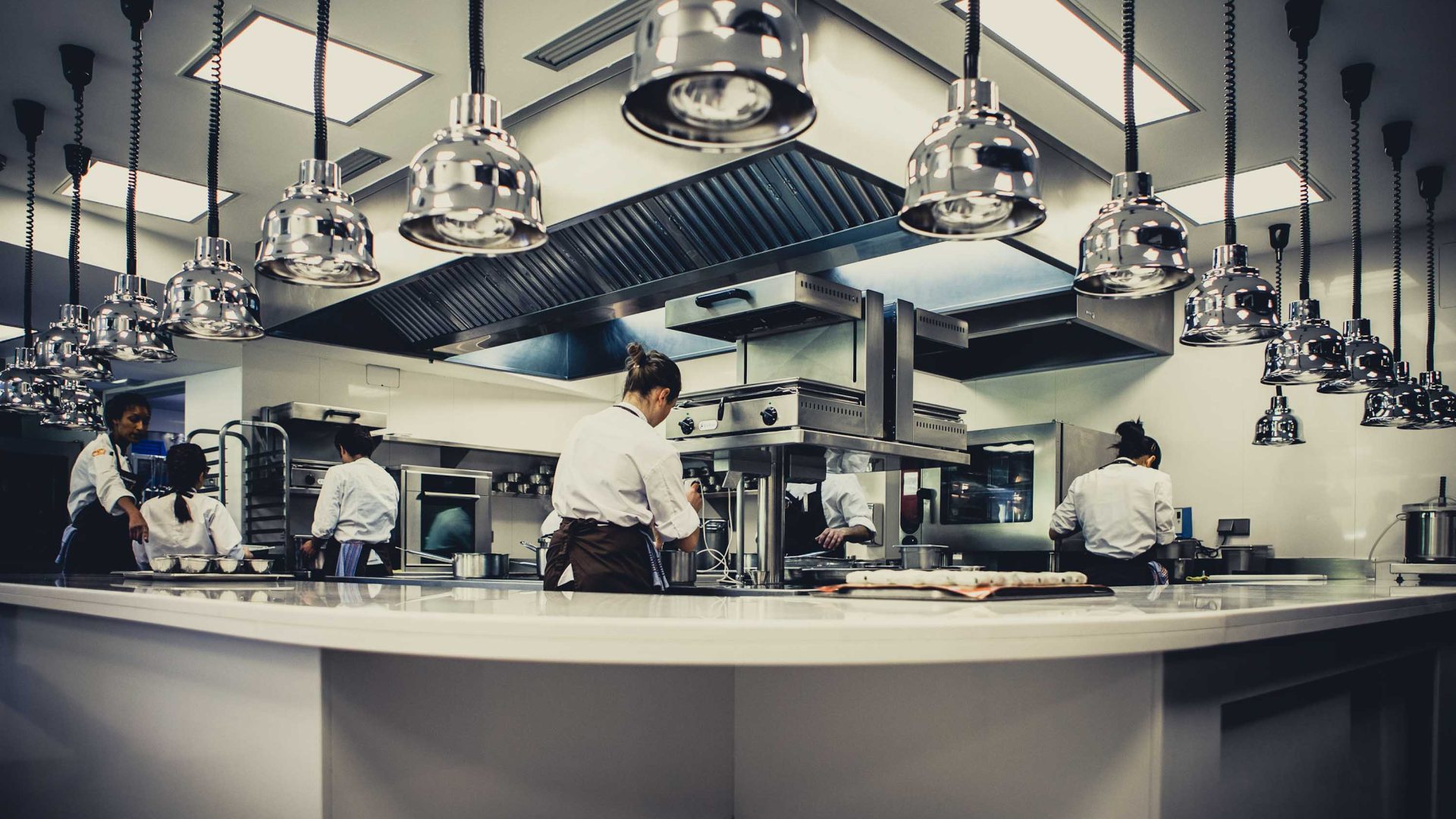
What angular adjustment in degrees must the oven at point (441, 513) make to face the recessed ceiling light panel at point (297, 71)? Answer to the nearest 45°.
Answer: approximately 45° to its right

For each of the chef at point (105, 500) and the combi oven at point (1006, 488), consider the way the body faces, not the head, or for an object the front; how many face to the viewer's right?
1

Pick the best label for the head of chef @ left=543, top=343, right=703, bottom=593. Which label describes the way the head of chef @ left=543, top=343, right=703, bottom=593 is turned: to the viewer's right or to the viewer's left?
to the viewer's right

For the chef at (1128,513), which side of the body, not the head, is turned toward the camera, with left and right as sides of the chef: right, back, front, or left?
back

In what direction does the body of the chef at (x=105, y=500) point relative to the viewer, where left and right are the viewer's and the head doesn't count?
facing to the right of the viewer

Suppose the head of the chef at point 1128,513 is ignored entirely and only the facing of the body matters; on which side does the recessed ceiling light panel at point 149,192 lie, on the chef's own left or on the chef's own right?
on the chef's own left
